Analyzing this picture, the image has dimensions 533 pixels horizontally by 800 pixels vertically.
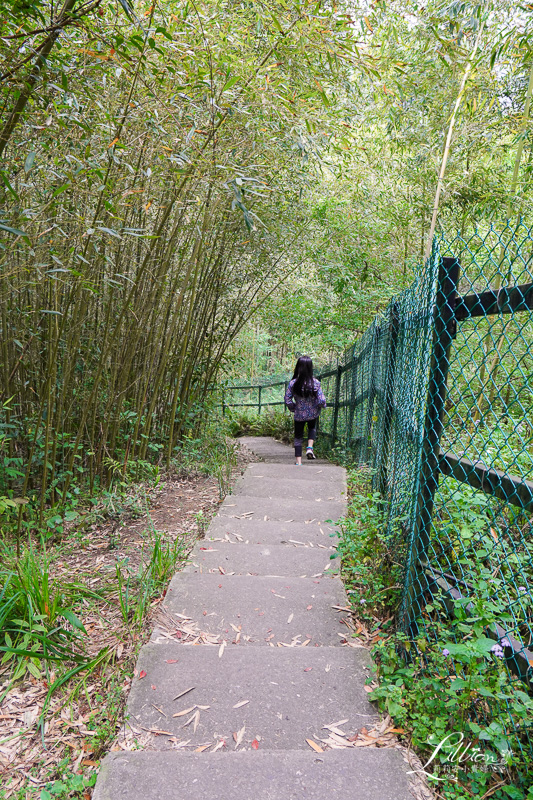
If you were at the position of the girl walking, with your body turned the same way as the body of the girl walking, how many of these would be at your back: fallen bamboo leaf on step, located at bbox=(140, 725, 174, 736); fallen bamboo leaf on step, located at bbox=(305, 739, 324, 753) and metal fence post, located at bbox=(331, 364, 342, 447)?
2

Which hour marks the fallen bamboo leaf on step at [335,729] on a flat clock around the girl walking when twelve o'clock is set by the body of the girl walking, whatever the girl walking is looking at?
The fallen bamboo leaf on step is roughly at 6 o'clock from the girl walking.

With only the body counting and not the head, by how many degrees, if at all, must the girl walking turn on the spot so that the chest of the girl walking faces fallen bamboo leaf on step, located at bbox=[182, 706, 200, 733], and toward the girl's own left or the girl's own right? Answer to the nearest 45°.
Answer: approximately 180°

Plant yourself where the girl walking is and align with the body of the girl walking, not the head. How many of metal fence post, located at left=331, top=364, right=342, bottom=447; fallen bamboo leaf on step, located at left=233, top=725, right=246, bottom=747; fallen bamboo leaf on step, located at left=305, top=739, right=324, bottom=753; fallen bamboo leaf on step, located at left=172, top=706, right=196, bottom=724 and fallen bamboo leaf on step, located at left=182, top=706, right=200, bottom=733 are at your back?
4

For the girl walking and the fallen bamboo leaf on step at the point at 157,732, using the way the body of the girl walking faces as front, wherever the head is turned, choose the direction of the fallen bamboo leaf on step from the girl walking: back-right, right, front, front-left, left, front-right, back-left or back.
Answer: back

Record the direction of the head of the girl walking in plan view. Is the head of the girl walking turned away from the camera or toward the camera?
away from the camera

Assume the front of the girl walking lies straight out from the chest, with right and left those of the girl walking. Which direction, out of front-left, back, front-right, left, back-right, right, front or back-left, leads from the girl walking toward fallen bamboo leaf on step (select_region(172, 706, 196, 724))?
back

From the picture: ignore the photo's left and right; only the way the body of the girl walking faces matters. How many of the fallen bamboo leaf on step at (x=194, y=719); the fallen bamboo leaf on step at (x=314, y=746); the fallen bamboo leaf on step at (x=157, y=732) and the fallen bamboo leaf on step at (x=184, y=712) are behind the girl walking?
4

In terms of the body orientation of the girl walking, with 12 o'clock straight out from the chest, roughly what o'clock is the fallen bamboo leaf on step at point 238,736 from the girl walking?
The fallen bamboo leaf on step is roughly at 6 o'clock from the girl walking.

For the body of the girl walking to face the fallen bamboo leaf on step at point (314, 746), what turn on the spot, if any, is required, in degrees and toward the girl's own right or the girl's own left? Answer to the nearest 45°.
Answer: approximately 180°

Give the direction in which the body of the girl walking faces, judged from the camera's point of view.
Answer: away from the camera

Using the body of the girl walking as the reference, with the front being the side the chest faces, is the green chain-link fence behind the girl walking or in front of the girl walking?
behind
